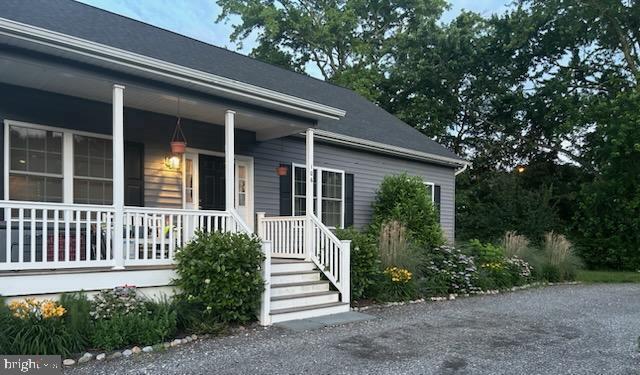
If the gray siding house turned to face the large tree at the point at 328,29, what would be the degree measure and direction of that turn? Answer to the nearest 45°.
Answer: approximately 135° to its left

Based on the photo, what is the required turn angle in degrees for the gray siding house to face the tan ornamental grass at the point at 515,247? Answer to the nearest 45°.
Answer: approximately 90° to its left

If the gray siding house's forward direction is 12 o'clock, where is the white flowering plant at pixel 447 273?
The white flowering plant is roughly at 10 o'clock from the gray siding house.

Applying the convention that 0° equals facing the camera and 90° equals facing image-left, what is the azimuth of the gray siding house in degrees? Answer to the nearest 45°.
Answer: approximately 315°

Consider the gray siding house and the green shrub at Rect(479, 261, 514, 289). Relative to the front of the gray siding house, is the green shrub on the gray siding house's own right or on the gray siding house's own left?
on the gray siding house's own left

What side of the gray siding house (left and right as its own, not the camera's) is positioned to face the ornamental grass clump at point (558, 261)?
left

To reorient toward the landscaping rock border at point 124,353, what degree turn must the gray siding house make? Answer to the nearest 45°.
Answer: approximately 45° to its right

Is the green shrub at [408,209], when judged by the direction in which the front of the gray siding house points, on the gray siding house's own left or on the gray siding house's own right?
on the gray siding house's own left

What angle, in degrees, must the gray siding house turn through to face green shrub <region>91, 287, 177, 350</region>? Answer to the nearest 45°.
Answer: approximately 45° to its right

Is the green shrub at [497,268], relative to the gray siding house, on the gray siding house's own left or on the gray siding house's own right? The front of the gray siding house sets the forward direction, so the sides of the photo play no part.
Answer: on the gray siding house's own left
